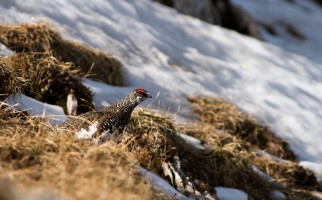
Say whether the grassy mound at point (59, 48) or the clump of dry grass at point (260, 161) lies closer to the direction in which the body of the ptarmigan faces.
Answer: the clump of dry grass

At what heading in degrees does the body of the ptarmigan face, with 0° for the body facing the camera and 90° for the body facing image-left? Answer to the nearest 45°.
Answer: approximately 270°

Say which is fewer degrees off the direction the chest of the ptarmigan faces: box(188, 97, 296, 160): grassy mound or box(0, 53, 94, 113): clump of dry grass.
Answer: the grassy mound

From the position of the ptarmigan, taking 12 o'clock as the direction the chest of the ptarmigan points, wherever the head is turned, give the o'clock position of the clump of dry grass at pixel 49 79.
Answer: The clump of dry grass is roughly at 8 o'clock from the ptarmigan.
